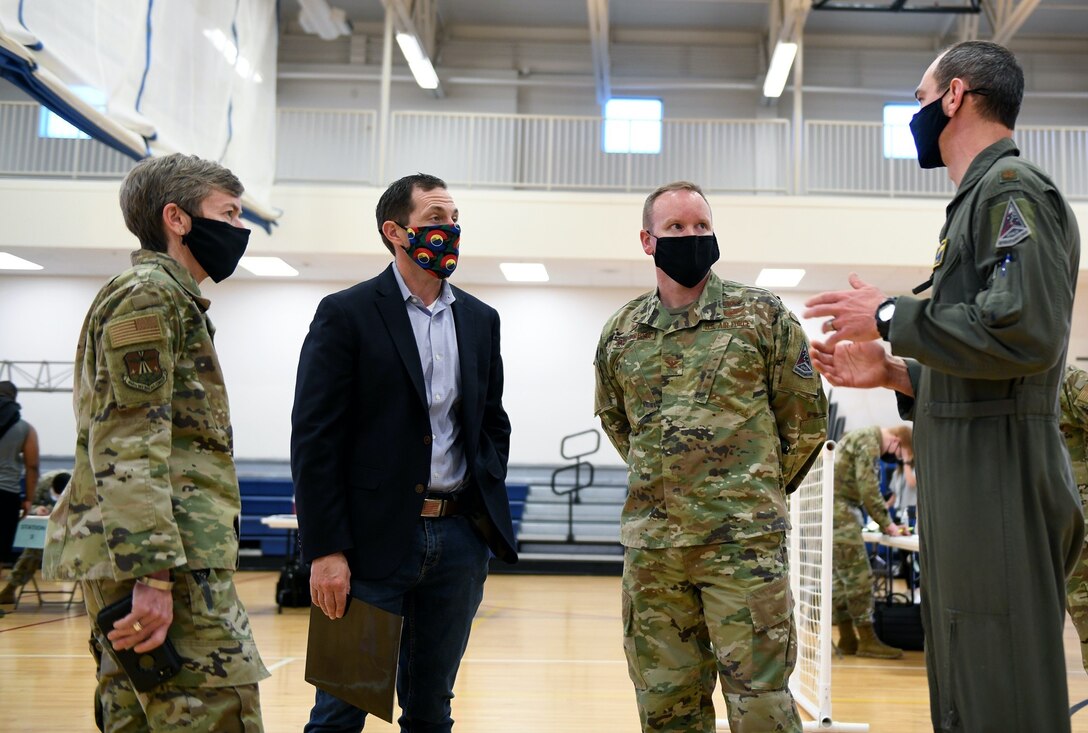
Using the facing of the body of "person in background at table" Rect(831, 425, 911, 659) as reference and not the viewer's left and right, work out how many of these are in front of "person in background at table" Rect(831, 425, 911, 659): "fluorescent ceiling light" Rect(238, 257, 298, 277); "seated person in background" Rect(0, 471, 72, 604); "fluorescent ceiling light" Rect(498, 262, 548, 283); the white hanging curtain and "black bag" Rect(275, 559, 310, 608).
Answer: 0

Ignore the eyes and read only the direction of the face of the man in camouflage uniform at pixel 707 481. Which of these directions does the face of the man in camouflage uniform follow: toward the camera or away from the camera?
toward the camera

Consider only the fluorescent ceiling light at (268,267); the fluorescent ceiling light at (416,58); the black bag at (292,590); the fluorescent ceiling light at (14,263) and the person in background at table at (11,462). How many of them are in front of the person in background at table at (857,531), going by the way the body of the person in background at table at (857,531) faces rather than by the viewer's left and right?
0

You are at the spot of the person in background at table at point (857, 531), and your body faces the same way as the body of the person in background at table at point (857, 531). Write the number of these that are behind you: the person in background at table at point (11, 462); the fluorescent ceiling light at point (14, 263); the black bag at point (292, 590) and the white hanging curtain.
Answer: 4

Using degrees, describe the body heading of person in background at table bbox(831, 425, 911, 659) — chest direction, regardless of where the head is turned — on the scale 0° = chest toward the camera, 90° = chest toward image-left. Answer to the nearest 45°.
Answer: approximately 270°

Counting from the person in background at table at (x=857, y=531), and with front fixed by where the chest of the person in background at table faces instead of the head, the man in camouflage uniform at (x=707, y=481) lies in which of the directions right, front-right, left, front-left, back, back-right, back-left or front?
right

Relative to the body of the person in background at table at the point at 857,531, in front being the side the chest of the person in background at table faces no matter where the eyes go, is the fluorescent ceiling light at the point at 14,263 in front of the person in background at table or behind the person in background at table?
behind

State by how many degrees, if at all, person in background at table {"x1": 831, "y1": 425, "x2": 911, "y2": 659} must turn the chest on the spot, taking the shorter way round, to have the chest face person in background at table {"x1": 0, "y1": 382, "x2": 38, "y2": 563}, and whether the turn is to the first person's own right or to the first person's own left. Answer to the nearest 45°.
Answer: approximately 180°

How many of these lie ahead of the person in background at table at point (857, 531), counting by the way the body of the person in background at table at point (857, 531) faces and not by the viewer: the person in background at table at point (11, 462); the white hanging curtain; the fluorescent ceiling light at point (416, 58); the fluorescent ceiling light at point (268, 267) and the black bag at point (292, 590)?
0

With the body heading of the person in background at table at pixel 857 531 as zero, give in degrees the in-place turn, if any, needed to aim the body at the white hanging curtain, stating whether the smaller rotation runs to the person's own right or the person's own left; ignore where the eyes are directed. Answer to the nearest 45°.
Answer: approximately 180°

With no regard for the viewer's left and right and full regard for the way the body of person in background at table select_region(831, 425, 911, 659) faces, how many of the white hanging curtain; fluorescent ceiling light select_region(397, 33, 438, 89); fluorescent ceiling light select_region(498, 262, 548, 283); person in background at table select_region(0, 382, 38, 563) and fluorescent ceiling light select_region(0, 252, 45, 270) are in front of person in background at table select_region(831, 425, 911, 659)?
0

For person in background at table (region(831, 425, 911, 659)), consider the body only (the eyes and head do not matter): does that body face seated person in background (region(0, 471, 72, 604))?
no

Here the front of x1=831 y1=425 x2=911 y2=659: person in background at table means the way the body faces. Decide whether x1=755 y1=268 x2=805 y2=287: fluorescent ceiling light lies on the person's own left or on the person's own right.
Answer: on the person's own left

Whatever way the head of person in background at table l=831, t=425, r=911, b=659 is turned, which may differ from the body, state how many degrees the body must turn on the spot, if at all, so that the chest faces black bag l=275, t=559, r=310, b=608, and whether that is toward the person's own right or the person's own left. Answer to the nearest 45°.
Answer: approximately 180°

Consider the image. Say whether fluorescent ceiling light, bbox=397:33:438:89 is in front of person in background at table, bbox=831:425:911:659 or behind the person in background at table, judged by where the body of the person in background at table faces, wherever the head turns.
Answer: behind

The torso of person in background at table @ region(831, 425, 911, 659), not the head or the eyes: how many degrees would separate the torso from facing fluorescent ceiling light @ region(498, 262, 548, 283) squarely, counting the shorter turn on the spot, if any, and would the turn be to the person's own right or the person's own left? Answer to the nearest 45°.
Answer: approximately 135° to the person's own left
